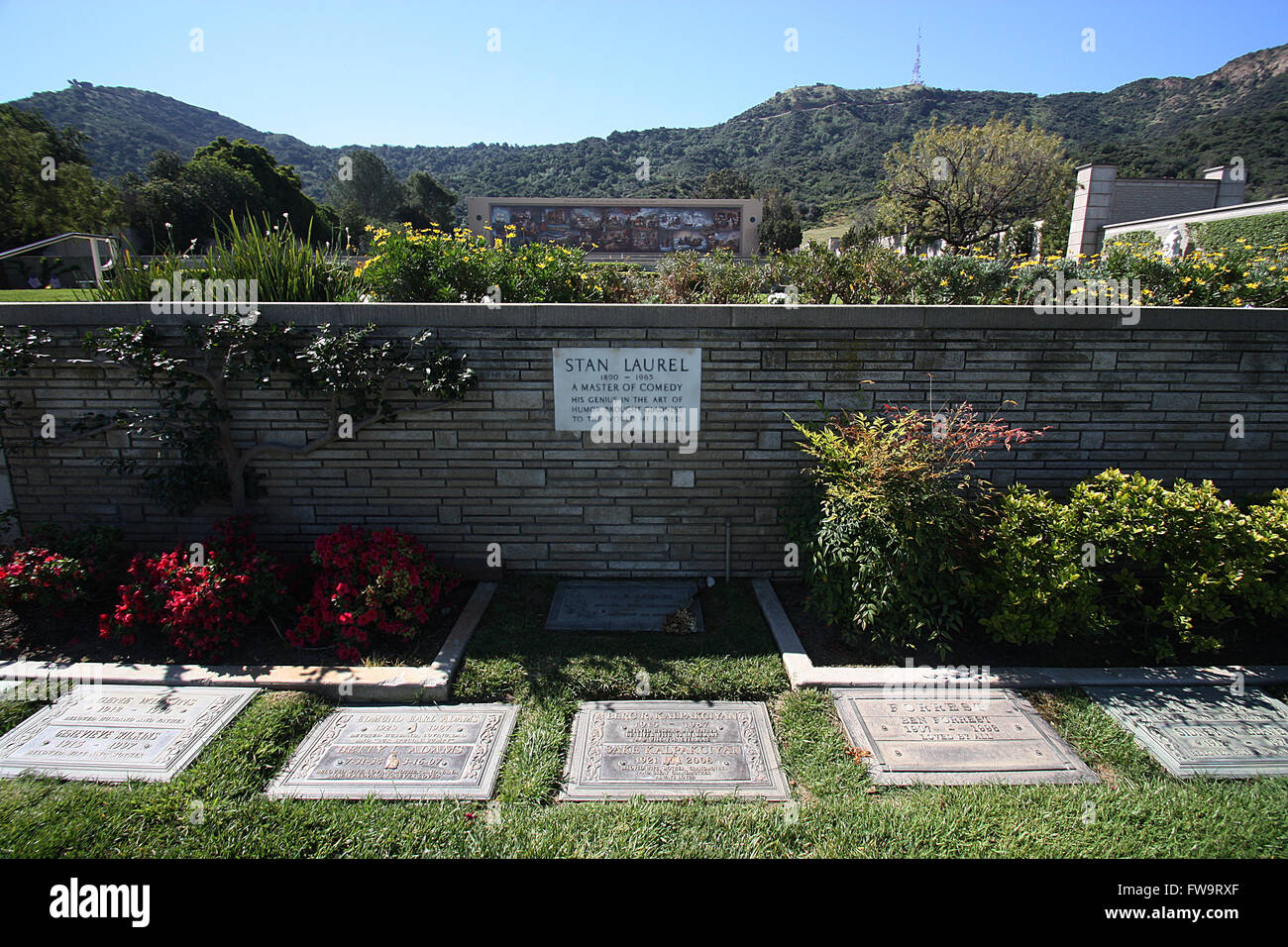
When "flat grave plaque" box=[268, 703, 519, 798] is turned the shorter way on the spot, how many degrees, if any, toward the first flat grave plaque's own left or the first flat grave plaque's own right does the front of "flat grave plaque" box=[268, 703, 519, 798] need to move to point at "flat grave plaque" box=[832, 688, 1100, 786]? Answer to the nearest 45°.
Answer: approximately 90° to the first flat grave plaque's own left

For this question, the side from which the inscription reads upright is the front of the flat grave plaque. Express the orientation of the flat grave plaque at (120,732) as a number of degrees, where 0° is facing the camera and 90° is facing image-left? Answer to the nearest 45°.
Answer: approximately 0°

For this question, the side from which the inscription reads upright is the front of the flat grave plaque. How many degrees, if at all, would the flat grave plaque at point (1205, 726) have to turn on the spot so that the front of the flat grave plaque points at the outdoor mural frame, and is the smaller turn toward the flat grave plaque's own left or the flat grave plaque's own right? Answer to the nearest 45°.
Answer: approximately 135° to the flat grave plaque's own right

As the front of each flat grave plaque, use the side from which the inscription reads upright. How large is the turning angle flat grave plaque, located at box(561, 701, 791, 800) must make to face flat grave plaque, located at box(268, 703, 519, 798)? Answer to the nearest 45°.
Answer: approximately 90° to its right

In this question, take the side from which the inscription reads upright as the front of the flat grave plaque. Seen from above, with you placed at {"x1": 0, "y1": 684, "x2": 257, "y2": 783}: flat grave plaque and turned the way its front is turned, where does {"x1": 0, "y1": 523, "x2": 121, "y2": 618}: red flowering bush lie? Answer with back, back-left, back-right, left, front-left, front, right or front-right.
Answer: back

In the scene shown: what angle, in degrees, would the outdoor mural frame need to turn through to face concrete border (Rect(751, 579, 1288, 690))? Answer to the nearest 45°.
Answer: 0° — it already faces it

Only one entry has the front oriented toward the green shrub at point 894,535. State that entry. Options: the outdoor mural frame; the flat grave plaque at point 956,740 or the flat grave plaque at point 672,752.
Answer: the outdoor mural frame

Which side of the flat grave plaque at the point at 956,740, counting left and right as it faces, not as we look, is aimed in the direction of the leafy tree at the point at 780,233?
back

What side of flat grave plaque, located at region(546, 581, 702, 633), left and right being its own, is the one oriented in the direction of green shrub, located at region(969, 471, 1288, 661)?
left
